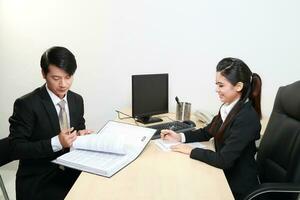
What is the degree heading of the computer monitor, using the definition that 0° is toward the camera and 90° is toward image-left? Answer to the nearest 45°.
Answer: approximately 315°

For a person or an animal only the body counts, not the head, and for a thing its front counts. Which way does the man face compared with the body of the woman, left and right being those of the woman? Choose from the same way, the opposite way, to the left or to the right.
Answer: the opposite way

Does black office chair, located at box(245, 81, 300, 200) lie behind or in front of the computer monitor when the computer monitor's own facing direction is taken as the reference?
in front

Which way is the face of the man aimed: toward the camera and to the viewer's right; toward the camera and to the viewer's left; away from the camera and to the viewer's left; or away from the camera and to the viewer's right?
toward the camera and to the viewer's right

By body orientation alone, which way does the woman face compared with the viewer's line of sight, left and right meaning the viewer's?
facing to the left of the viewer

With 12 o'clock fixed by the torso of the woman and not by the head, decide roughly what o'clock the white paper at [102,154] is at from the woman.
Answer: The white paper is roughly at 11 o'clock from the woman.

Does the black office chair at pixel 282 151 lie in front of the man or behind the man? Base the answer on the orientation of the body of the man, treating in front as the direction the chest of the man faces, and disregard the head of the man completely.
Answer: in front

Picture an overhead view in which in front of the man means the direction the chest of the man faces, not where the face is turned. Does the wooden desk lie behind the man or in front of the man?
in front

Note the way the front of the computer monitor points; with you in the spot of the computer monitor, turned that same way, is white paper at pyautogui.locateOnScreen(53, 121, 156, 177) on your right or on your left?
on your right

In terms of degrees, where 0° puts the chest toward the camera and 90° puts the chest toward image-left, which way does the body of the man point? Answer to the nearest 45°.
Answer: approximately 315°
